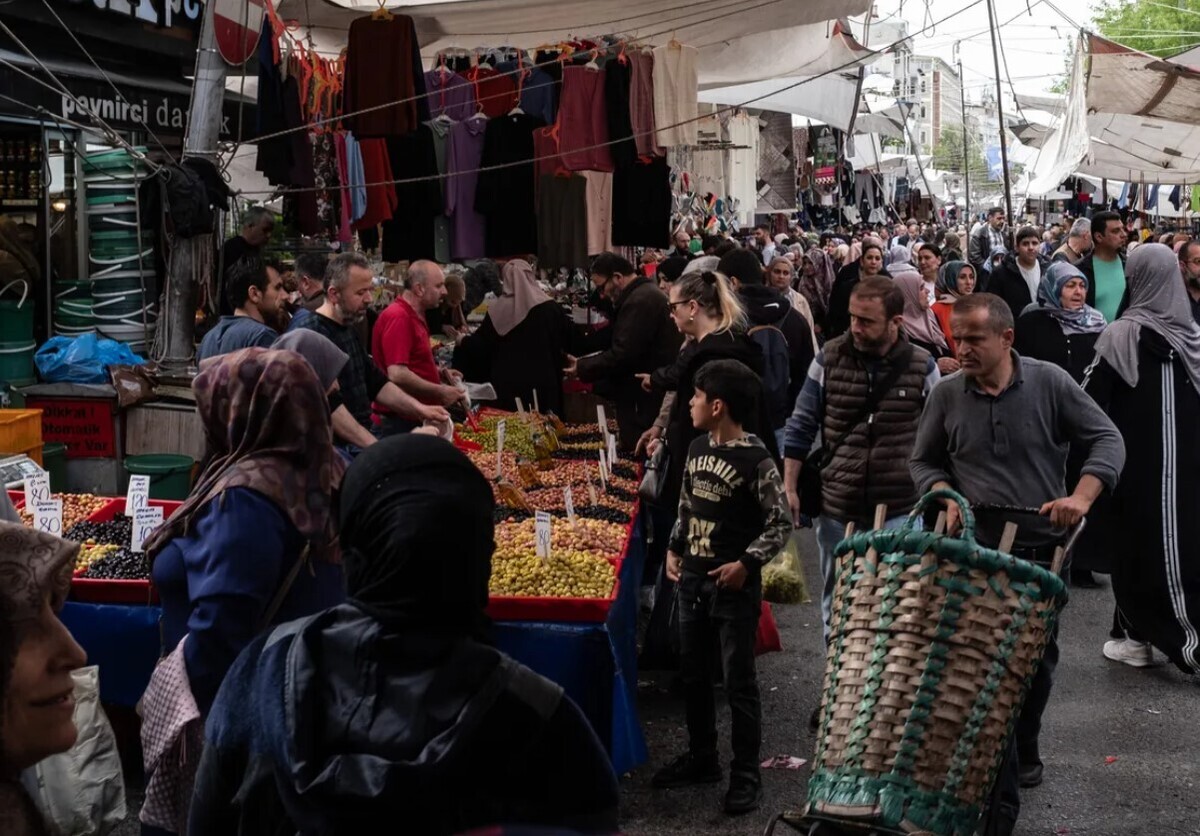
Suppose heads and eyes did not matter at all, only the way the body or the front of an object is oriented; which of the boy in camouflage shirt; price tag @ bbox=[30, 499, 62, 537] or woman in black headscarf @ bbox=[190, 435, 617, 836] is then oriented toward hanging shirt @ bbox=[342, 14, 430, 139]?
the woman in black headscarf

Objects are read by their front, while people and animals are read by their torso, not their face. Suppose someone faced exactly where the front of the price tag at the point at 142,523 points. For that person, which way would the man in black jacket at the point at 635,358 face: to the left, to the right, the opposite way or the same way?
to the right

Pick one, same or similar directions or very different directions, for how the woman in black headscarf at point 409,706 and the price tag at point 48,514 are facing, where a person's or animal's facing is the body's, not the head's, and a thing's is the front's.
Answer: very different directions

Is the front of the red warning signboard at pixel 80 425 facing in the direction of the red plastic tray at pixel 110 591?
yes

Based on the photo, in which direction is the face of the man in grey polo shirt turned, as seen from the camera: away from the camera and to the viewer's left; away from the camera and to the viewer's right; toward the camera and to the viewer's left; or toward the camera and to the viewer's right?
toward the camera and to the viewer's left

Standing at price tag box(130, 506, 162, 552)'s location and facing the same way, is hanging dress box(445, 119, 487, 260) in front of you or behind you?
behind

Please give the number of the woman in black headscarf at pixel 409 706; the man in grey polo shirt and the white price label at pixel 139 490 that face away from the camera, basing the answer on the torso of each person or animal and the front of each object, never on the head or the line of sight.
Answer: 1

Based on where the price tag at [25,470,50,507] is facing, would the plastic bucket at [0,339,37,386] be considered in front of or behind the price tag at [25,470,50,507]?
behind

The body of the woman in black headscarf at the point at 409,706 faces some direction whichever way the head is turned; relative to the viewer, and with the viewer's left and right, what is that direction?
facing away from the viewer

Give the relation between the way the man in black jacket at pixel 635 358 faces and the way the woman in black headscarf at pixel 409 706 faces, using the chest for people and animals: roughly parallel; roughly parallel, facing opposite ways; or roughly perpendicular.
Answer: roughly perpendicular

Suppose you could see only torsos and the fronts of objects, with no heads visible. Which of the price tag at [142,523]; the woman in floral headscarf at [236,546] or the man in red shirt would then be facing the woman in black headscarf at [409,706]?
the price tag

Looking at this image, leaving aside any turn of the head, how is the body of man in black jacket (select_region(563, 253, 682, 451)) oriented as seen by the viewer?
to the viewer's left

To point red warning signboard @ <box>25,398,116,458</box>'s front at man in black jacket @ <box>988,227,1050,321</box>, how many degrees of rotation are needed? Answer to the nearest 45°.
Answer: approximately 90° to its left

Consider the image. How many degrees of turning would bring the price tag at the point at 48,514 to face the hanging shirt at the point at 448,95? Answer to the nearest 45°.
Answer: approximately 135° to its left
